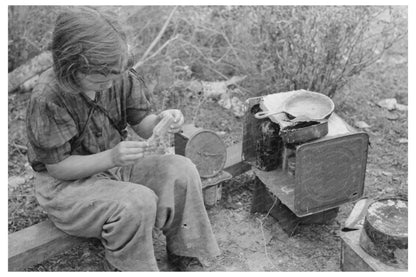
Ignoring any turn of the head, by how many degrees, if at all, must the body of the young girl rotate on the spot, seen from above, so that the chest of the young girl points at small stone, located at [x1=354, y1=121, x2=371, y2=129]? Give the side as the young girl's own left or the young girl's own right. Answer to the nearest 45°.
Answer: approximately 90° to the young girl's own left

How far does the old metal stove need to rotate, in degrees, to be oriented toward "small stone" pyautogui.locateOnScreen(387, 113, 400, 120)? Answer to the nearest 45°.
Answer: approximately 180°

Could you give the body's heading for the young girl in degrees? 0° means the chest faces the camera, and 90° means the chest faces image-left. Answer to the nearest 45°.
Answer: approximately 315°

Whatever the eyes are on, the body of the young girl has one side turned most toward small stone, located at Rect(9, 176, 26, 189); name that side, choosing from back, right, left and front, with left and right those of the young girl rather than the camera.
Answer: back

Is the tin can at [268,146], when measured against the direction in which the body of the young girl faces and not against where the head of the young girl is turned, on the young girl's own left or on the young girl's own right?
on the young girl's own left

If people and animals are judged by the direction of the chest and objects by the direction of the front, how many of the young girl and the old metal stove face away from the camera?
0

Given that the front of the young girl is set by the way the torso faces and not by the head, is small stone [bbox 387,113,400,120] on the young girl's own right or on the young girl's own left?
on the young girl's own left

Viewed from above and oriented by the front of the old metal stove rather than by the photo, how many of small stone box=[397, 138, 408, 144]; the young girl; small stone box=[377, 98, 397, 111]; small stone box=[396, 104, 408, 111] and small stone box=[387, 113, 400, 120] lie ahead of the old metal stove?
1

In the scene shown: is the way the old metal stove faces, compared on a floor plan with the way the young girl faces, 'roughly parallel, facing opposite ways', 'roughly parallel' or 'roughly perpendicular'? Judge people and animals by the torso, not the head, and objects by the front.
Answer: roughly perpendicular

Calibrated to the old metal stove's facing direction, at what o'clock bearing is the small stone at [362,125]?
The small stone is roughly at 5 o'clock from the old metal stove.

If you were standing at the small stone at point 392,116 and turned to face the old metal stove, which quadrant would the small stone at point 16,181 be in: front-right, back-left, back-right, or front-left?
front-right

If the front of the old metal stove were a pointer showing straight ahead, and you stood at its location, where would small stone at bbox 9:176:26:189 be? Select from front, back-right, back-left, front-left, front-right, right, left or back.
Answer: front-right

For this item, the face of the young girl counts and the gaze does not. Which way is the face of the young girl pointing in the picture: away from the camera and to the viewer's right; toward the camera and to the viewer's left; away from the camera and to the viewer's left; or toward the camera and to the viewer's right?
toward the camera and to the viewer's right
